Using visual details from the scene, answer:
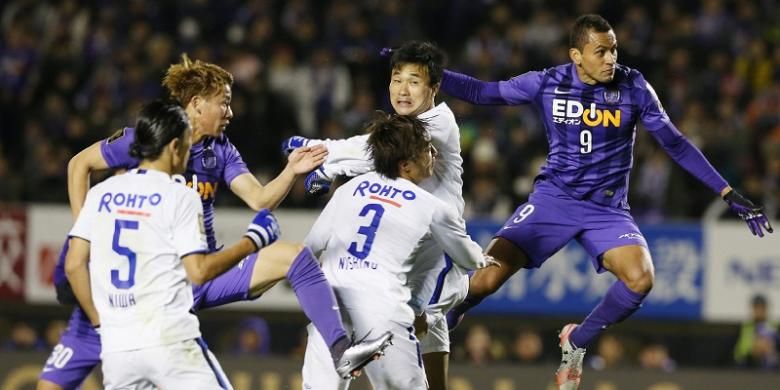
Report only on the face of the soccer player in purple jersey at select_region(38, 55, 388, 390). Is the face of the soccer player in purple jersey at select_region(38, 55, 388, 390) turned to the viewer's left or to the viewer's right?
to the viewer's right

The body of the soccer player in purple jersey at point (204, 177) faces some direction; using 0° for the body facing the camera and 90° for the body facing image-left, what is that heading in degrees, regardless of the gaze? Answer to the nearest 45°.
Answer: approximately 315°

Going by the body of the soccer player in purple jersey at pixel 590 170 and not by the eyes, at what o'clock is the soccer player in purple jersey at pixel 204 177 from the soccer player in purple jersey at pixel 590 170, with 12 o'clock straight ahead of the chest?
the soccer player in purple jersey at pixel 204 177 is roughly at 2 o'clock from the soccer player in purple jersey at pixel 590 170.

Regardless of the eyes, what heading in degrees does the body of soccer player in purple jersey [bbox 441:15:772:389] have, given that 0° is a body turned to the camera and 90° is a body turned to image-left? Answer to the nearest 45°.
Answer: approximately 0°

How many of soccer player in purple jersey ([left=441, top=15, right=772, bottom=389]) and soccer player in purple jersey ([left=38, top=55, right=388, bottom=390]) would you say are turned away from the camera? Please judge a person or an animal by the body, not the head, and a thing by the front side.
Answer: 0

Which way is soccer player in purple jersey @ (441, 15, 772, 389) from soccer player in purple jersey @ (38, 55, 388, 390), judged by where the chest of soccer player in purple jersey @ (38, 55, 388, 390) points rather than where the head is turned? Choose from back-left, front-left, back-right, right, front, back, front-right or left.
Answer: front-left
